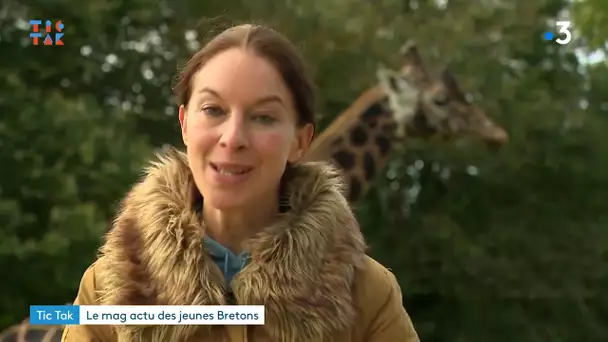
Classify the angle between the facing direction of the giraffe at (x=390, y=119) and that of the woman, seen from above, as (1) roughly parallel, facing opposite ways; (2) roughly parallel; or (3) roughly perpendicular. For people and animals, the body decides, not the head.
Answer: roughly perpendicular

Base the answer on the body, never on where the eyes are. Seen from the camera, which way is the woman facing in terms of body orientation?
toward the camera

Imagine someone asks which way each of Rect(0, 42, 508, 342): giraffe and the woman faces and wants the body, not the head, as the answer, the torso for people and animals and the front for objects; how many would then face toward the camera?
1

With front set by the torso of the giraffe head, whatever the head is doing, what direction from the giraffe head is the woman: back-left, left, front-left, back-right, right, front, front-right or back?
right

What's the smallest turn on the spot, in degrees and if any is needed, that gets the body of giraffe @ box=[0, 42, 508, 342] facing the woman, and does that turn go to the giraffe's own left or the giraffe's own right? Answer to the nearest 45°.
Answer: approximately 90° to the giraffe's own right

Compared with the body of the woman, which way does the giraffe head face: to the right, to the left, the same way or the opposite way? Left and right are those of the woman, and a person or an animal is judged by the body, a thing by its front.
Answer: to the left

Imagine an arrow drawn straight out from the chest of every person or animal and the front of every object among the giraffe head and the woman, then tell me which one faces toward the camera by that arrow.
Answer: the woman

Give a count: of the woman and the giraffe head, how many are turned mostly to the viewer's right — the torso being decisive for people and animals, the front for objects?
1

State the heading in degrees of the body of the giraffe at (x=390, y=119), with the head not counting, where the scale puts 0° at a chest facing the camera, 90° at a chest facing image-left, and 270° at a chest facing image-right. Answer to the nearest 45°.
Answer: approximately 270°

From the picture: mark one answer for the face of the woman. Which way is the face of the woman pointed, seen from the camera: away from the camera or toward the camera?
toward the camera

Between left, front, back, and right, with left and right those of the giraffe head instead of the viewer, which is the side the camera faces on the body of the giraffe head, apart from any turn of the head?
right

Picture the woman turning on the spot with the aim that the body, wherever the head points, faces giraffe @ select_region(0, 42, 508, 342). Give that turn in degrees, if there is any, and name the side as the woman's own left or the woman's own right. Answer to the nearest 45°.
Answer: approximately 180°

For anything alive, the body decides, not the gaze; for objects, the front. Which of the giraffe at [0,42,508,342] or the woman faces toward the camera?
the woman
